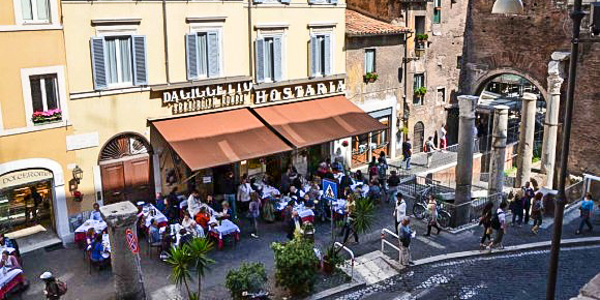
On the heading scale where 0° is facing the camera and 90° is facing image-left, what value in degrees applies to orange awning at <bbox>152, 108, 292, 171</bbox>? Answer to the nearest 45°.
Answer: approximately 315°

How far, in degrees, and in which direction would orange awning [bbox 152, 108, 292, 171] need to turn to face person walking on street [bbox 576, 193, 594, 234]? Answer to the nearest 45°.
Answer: approximately 45° to its left

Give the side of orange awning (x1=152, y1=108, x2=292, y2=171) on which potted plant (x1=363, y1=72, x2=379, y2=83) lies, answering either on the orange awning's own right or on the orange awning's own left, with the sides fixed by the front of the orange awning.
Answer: on the orange awning's own left

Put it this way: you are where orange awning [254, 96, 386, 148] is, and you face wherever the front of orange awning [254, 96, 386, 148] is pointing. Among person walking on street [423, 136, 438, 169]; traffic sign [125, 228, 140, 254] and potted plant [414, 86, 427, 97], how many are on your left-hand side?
2

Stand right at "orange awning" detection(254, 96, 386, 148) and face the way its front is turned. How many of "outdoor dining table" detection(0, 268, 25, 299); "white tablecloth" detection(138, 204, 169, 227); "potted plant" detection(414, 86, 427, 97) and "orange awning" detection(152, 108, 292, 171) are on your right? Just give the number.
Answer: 3

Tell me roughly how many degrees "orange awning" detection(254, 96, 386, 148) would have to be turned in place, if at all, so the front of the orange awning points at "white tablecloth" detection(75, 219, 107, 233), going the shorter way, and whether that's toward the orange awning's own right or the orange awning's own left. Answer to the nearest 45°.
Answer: approximately 90° to the orange awning's own right

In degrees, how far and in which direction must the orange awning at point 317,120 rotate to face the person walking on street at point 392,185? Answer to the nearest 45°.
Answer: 0° — it already faces them

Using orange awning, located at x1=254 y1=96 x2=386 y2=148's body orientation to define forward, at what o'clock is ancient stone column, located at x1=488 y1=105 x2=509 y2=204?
The ancient stone column is roughly at 11 o'clock from the orange awning.

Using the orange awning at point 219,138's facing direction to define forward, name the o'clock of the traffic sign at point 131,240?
The traffic sign is roughly at 2 o'clock from the orange awning.

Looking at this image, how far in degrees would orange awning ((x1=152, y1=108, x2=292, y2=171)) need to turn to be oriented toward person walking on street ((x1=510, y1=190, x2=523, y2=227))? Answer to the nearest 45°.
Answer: approximately 45° to its left

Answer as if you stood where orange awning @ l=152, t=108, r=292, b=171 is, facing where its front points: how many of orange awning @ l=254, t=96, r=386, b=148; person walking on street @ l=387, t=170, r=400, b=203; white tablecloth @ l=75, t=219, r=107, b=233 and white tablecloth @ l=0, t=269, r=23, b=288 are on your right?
2

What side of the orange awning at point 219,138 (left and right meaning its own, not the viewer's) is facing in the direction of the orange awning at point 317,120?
left

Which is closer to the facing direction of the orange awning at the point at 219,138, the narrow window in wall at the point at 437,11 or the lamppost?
the lamppost
